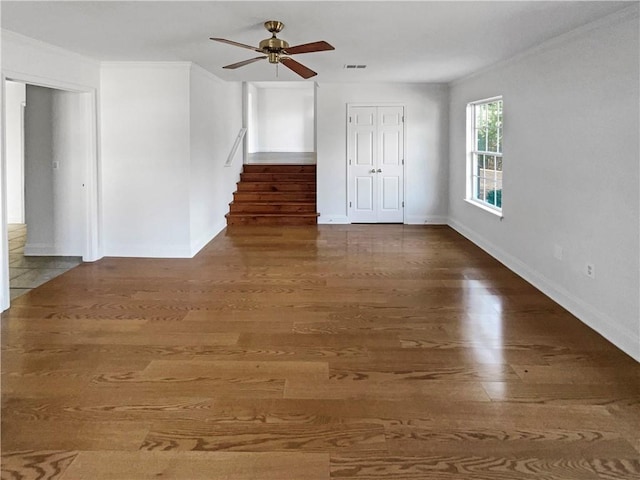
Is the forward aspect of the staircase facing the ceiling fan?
yes

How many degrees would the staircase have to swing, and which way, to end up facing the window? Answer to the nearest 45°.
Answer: approximately 45° to its left

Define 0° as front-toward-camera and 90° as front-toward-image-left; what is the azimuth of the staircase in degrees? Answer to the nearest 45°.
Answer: approximately 0°
